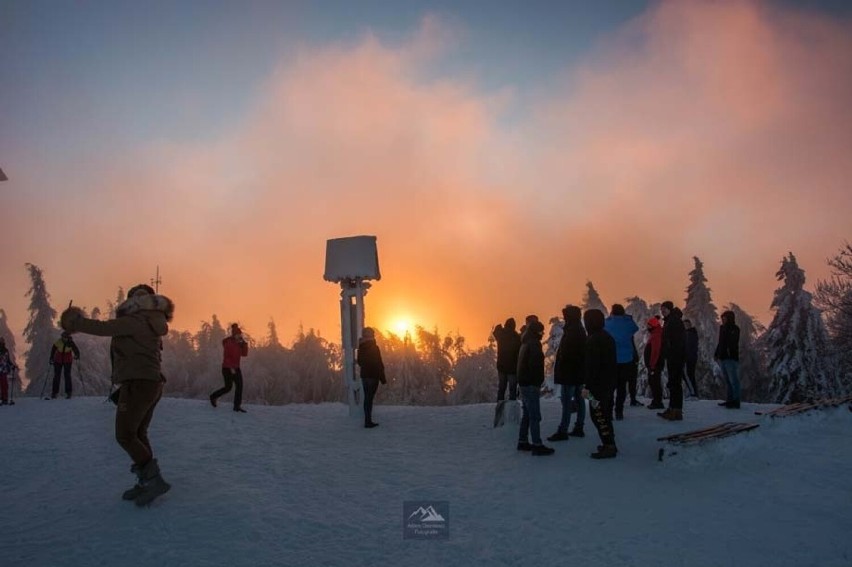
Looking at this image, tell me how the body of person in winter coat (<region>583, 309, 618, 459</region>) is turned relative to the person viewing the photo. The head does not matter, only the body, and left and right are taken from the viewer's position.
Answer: facing to the left of the viewer

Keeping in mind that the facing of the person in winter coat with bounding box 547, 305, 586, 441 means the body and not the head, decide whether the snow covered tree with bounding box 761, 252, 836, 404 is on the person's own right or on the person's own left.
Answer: on the person's own right

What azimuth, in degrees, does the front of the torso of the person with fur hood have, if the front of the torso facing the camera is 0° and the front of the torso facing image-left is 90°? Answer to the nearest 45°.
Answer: approximately 135°

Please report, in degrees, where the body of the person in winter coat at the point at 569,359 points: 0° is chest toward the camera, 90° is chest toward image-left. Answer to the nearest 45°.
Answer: approximately 90°

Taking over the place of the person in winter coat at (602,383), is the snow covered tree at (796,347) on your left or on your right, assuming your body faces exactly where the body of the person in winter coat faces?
on your right
